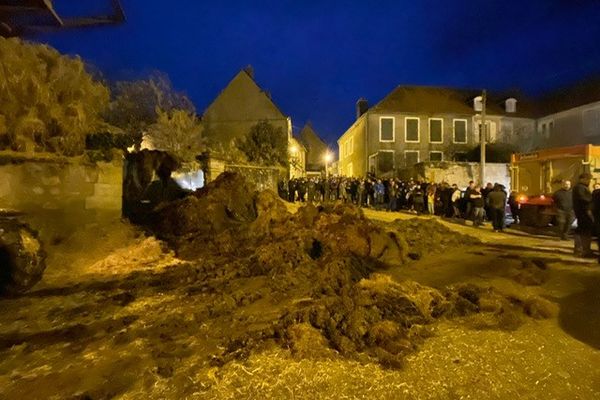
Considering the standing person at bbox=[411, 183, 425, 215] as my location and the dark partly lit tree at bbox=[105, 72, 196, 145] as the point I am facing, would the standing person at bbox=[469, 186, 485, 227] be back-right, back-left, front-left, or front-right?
back-left

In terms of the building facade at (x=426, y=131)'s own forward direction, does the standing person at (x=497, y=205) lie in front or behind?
in front

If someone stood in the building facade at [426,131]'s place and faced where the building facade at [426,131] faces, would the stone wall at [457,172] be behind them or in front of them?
in front

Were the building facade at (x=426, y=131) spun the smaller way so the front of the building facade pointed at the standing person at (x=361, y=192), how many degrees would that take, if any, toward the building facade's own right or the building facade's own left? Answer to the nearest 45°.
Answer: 0° — it already faces them

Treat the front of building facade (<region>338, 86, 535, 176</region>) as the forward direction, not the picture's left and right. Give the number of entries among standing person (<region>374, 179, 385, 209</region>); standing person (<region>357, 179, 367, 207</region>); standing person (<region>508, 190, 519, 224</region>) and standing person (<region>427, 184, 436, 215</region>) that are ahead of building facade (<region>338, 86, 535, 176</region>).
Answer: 4

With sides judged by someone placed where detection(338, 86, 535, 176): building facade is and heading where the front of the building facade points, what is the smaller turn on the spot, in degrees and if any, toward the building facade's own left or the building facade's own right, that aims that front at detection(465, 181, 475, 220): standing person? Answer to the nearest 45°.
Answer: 0° — it already faces them

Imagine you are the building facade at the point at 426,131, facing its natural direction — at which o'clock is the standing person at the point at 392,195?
The standing person is roughly at 12 o'clock from the building facade.

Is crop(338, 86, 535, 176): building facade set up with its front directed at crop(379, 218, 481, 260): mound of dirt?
yes

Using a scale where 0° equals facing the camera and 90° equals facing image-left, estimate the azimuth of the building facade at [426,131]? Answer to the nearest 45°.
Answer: approximately 0°

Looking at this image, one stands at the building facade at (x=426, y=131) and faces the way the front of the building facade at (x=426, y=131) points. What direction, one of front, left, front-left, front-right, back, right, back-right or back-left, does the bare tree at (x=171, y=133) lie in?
front-right

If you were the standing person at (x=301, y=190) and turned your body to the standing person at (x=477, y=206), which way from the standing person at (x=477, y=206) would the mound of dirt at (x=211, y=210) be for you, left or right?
right
